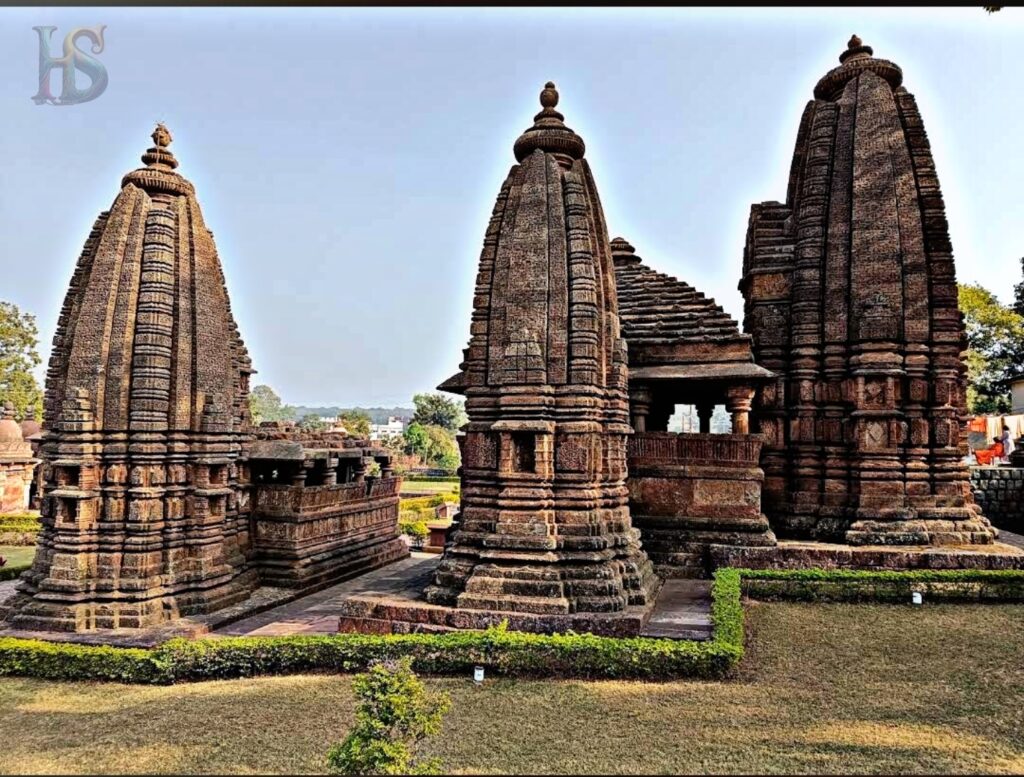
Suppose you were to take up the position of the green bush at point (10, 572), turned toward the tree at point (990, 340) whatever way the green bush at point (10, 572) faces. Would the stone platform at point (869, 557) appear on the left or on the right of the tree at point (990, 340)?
right

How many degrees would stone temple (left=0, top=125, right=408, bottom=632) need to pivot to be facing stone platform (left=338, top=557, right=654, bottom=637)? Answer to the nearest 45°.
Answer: approximately 90° to its right

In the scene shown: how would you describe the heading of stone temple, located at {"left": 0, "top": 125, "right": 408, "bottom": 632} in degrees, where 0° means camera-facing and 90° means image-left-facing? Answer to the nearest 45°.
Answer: approximately 225°

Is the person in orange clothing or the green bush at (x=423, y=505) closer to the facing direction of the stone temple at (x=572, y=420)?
the person in orange clothing

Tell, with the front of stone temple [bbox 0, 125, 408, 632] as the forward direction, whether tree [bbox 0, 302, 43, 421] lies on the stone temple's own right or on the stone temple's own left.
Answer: on the stone temple's own left
